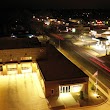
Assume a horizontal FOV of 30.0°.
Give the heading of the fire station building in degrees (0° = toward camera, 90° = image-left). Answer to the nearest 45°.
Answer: approximately 0°
